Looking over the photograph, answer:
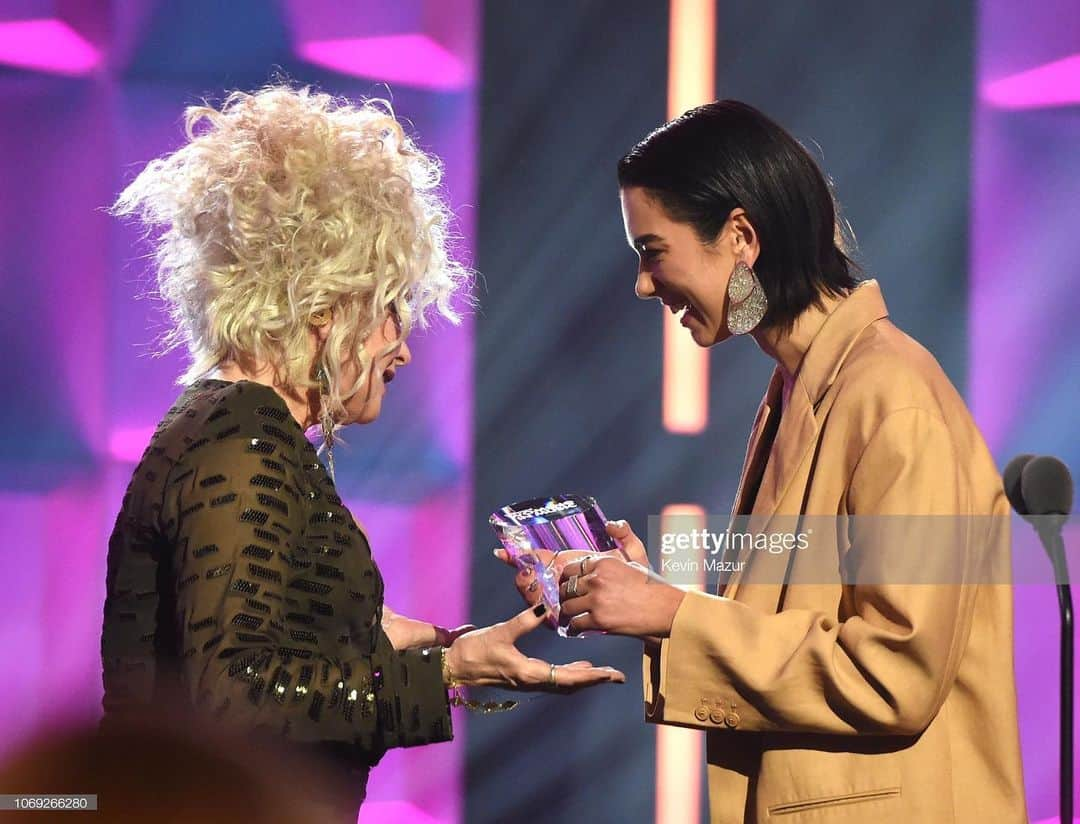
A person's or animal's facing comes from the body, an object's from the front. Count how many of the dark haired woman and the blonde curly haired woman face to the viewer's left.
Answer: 1

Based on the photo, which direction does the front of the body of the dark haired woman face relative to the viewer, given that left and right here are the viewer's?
facing to the left of the viewer

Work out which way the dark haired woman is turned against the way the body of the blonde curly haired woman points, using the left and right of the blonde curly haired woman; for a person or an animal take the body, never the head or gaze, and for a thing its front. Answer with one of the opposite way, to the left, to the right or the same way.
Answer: the opposite way

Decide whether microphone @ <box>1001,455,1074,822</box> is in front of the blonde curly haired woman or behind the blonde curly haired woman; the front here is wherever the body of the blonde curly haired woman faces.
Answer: in front

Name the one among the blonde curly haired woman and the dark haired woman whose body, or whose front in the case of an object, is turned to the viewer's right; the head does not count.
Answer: the blonde curly haired woman

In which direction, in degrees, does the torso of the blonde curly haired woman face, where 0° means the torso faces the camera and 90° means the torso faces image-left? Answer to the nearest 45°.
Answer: approximately 270°

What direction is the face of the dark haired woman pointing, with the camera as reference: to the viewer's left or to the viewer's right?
to the viewer's left

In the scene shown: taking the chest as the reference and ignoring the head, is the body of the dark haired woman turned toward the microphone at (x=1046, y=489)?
no
